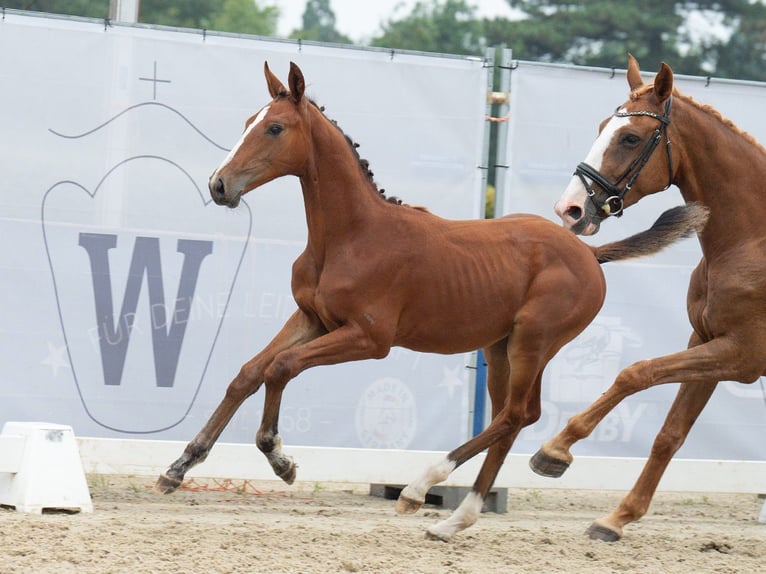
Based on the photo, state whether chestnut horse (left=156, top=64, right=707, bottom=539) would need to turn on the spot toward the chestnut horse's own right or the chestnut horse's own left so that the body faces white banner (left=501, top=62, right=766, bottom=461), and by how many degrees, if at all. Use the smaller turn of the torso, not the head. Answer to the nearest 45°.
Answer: approximately 135° to the chestnut horse's own right

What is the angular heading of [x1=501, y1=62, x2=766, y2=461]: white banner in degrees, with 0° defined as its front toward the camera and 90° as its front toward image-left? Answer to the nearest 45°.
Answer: approximately 0°

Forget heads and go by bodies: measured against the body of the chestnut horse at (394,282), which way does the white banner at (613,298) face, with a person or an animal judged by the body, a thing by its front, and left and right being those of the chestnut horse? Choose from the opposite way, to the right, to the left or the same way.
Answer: to the left

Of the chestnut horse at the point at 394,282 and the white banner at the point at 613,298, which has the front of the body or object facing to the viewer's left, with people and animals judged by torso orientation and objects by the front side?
the chestnut horse

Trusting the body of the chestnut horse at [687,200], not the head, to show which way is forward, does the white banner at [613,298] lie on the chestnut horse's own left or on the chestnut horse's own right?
on the chestnut horse's own right

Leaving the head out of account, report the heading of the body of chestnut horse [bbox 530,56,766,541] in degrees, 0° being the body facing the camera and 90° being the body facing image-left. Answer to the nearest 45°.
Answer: approximately 90°

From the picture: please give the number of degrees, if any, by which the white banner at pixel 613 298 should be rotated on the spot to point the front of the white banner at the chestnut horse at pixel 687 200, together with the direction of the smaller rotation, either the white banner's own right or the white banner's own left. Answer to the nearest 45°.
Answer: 0° — it already faces it

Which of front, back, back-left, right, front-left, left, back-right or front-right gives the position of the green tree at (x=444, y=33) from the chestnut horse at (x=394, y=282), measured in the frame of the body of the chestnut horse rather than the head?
right

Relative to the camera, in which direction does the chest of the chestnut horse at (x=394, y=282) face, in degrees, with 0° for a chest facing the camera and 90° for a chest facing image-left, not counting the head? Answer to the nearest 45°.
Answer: approximately 90°

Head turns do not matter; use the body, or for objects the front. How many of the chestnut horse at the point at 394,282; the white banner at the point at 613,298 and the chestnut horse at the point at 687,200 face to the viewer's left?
2

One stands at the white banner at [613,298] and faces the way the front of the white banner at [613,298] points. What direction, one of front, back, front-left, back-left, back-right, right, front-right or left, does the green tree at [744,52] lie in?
back

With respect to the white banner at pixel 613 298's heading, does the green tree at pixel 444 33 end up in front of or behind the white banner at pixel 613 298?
behind

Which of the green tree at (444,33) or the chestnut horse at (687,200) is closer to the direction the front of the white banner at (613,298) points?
the chestnut horse

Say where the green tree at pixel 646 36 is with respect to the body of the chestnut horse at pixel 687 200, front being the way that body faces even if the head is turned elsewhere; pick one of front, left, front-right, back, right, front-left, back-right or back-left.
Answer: right
